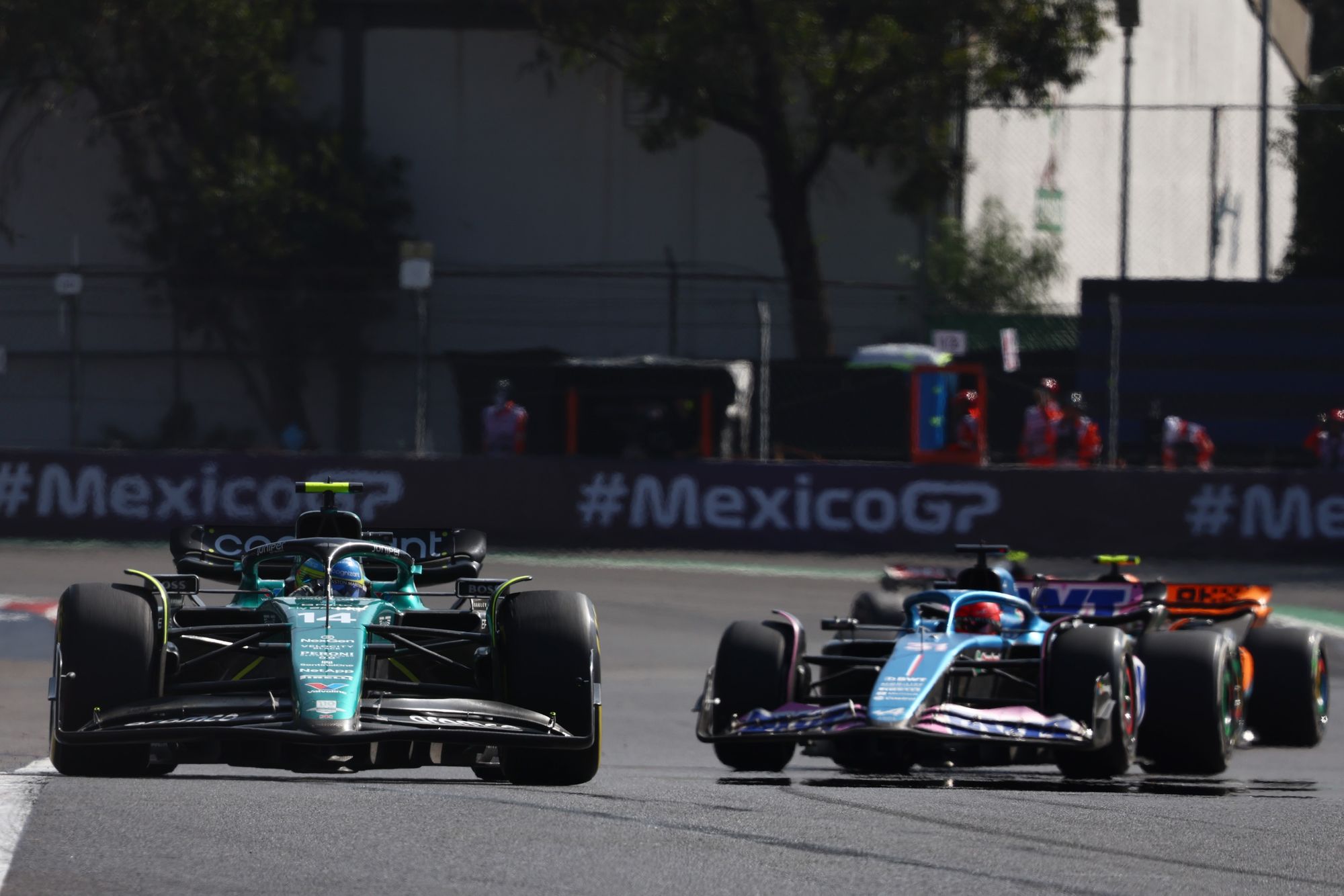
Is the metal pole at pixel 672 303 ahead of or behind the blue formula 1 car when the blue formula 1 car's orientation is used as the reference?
behind

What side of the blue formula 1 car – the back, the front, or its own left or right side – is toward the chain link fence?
back

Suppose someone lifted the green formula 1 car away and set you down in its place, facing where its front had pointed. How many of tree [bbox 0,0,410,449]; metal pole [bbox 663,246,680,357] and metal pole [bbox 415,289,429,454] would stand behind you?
3

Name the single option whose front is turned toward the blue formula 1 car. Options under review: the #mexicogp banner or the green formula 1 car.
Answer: the #mexicogp banner

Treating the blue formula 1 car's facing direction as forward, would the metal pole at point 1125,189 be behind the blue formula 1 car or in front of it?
behind

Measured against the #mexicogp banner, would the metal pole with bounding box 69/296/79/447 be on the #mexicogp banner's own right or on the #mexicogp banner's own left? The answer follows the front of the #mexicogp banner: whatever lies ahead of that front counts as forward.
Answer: on the #mexicogp banner's own right

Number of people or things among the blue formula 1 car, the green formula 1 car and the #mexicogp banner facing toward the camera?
3

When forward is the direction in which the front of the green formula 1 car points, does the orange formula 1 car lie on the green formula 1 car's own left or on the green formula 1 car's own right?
on the green formula 1 car's own left

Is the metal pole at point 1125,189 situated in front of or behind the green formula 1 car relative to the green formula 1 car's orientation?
behind

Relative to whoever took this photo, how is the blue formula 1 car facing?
facing the viewer

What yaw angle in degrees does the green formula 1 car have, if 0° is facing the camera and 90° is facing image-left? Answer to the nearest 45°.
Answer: approximately 0°

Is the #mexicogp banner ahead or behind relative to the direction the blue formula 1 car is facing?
behind

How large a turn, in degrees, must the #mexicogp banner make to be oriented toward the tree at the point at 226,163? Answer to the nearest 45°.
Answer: approximately 135° to its right
